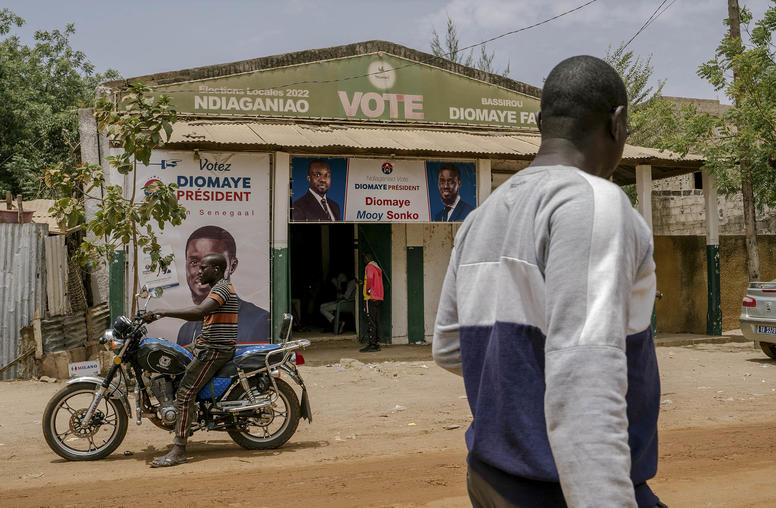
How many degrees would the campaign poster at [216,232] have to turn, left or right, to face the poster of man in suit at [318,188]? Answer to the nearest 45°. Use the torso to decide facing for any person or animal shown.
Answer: approximately 90° to its left

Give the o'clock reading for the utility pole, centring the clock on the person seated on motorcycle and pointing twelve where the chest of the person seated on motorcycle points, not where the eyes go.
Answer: The utility pole is roughly at 5 o'clock from the person seated on motorcycle.

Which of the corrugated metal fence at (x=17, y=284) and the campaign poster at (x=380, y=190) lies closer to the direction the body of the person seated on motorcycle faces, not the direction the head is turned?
the corrugated metal fence

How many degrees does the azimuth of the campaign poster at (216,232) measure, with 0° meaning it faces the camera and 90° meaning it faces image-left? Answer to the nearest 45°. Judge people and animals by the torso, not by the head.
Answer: approximately 0°

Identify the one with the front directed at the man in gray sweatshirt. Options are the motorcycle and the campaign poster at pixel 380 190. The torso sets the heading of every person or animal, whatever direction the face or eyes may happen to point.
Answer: the campaign poster

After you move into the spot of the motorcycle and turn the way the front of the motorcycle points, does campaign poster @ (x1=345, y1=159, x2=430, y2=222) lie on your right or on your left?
on your right

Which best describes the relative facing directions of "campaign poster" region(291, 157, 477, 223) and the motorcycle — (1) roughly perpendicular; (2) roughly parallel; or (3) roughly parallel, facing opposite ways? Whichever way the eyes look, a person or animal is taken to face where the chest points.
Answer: roughly perpendicular

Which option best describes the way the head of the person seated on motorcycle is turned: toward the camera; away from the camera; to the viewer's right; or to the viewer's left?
to the viewer's left

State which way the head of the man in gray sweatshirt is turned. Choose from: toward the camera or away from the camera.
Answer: away from the camera

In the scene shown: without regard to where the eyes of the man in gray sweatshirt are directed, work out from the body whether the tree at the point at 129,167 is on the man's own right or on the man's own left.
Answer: on the man's own left

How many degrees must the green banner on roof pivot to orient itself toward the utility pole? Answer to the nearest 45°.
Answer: approximately 90° to its left
